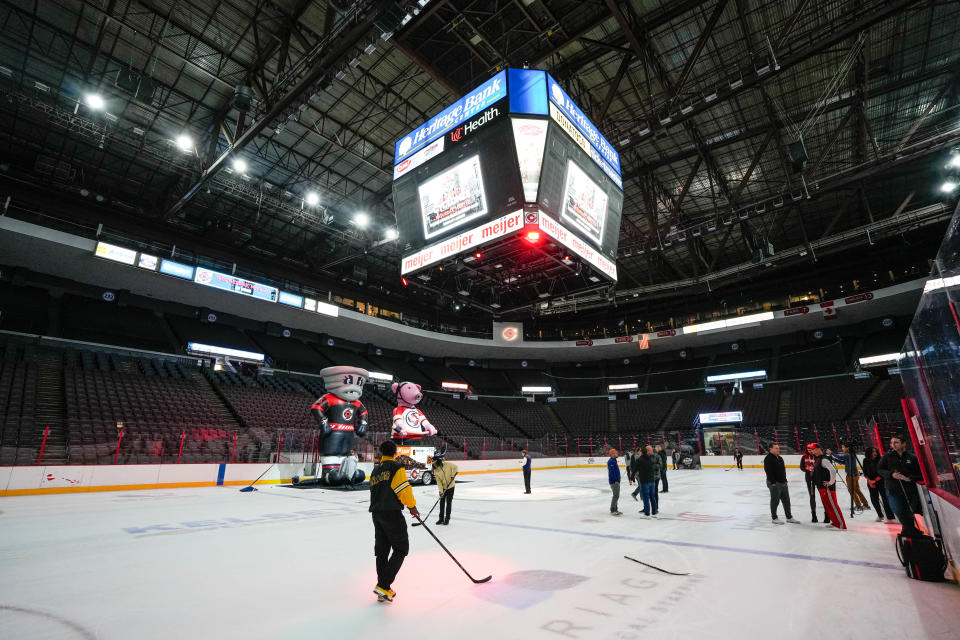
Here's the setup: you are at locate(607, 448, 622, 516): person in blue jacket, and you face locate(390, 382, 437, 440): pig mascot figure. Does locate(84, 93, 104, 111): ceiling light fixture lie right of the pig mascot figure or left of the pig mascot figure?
left

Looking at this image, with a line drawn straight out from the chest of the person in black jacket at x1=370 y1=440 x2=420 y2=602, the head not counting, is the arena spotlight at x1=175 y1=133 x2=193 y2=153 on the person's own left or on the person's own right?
on the person's own left

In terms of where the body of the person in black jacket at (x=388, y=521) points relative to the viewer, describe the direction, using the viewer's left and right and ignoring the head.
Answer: facing away from the viewer and to the right of the viewer

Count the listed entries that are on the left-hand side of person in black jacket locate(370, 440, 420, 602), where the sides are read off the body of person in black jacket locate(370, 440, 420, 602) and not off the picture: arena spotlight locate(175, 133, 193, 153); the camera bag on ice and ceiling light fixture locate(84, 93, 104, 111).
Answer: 2

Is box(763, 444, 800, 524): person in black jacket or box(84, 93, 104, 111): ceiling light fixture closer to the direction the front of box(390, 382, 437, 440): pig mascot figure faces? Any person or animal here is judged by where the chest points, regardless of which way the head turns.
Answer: the person in black jacket

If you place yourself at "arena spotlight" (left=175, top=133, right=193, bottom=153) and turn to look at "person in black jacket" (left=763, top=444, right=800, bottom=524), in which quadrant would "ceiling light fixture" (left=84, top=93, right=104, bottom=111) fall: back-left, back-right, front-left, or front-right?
back-right

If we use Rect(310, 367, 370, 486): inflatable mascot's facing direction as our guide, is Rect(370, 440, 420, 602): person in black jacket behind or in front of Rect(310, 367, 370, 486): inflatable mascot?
in front

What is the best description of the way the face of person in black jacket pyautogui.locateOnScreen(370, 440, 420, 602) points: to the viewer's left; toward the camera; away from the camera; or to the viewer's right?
away from the camera

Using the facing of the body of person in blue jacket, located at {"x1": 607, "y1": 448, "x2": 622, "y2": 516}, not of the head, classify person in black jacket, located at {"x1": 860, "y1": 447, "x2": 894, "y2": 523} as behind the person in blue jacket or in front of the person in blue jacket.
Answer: in front

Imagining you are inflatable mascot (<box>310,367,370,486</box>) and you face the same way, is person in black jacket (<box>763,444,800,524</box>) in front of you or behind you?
in front

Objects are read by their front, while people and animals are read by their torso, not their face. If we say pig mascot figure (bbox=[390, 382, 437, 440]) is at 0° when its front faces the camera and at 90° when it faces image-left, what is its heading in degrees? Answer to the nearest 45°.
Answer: approximately 315°

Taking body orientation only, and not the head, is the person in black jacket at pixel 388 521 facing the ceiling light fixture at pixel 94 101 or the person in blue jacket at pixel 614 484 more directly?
the person in blue jacket

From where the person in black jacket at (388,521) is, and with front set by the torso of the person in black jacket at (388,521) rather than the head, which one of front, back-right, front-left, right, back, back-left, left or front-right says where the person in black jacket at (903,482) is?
front-right
